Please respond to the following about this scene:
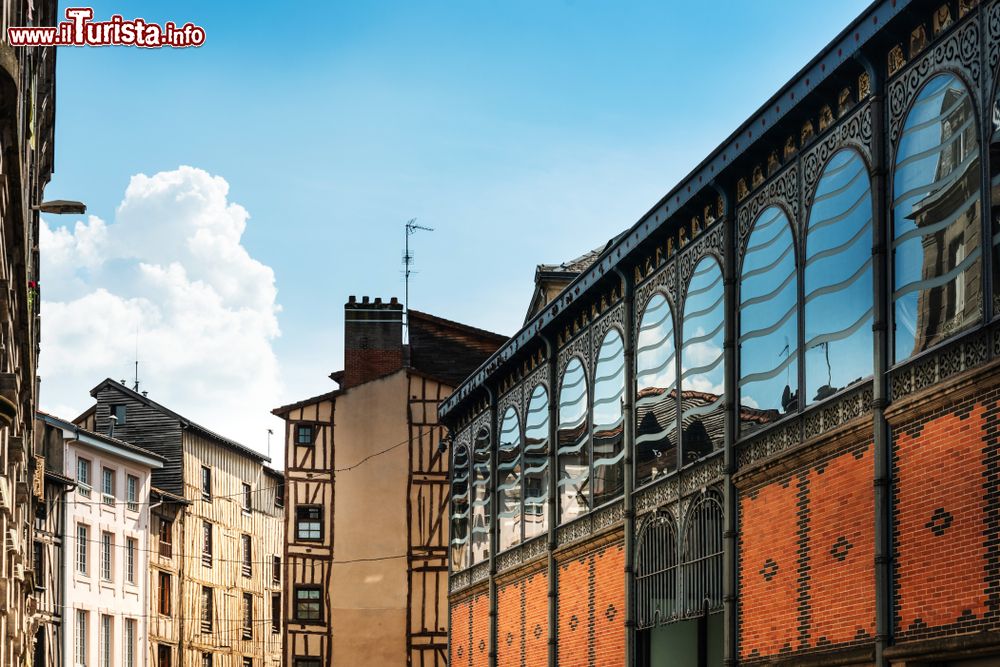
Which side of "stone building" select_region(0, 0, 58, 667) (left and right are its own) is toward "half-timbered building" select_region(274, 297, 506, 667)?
left

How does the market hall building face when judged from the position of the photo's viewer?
facing the viewer and to the left of the viewer

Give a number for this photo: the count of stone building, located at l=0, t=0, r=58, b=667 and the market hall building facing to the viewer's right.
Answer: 1

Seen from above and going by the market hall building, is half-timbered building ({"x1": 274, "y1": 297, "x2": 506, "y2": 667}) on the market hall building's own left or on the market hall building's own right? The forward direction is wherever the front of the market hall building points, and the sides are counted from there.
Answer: on the market hall building's own right

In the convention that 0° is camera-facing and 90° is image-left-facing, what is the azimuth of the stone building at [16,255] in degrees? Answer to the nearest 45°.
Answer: approximately 270°
